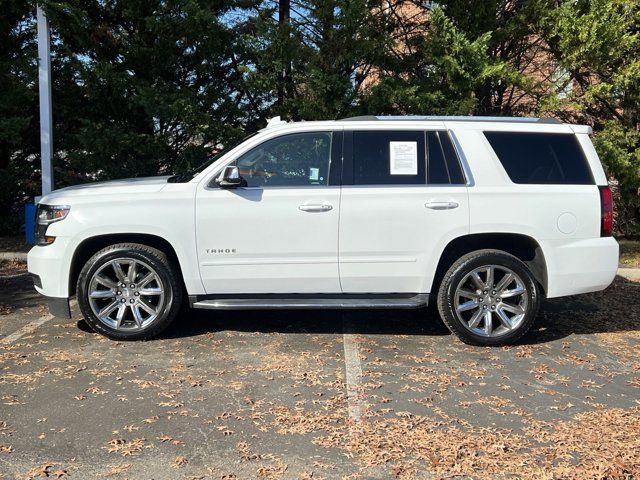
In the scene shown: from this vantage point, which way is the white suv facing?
to the viewer's left

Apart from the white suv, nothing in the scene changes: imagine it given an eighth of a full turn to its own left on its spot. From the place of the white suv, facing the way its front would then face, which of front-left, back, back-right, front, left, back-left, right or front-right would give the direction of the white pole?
right
